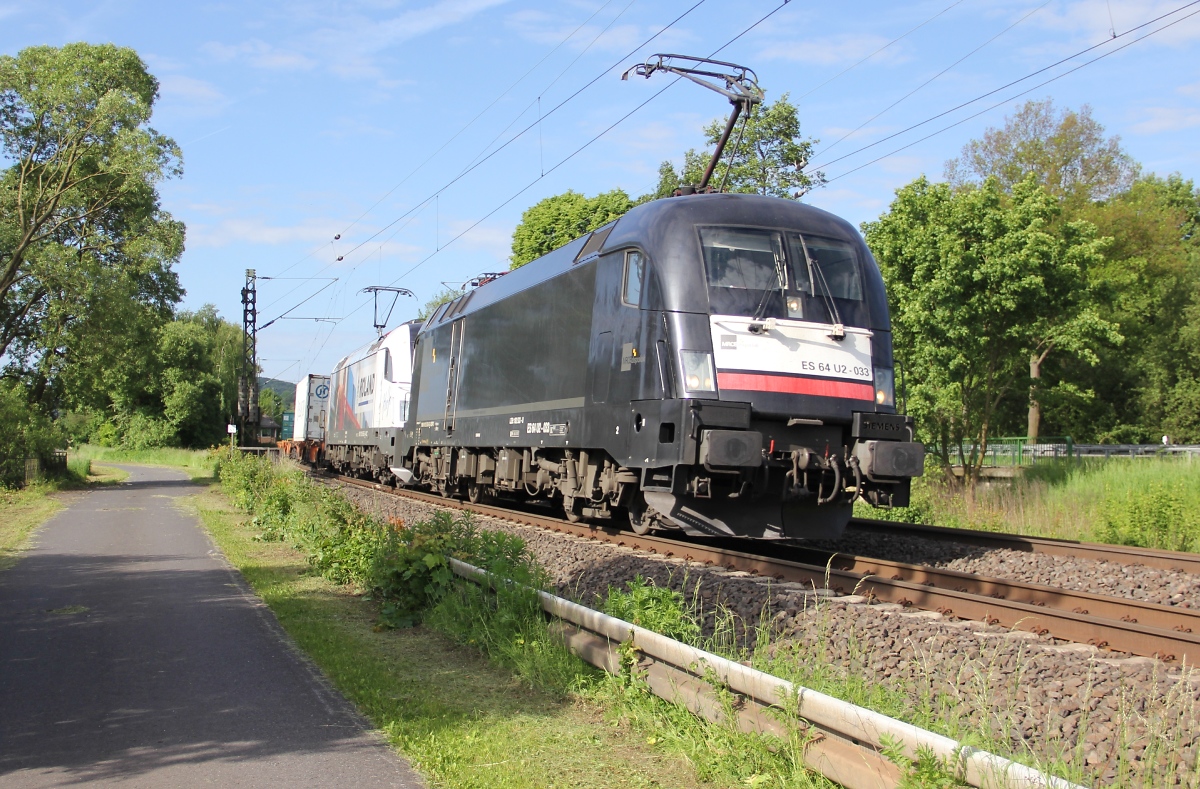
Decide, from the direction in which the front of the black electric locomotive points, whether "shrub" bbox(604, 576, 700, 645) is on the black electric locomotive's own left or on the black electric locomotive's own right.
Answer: on the black electric locomotive's own right

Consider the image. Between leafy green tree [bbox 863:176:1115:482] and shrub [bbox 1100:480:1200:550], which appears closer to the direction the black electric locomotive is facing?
the shrub

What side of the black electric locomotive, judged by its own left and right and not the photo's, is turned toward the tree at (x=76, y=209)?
back

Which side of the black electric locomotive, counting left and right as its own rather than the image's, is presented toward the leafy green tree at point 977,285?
left

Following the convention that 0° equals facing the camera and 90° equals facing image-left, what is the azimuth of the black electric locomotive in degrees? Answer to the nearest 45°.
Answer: approximately 315°

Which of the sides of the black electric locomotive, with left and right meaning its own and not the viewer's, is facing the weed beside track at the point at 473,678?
front

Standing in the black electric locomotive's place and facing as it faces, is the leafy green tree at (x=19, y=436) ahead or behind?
behind

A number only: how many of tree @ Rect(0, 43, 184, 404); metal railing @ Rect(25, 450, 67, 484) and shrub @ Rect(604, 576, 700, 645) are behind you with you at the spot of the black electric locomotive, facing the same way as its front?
2
